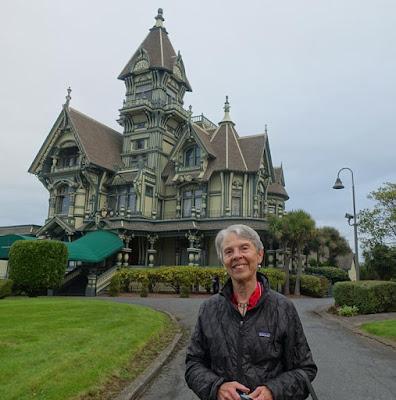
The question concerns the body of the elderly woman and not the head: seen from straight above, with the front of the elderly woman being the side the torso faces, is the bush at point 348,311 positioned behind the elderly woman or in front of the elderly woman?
behind

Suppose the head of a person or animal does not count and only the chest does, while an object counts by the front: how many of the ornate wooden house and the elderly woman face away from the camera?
0

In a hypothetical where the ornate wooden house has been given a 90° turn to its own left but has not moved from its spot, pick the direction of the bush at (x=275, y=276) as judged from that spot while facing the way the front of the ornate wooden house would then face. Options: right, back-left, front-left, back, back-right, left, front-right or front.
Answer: front

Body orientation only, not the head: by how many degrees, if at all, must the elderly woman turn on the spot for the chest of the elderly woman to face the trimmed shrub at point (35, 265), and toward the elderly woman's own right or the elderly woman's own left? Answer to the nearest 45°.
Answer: approximately 135° to the elderly woman's own right

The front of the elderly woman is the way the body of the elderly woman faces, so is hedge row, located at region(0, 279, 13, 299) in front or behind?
behind

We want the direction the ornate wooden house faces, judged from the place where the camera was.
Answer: facing the viewer and to the left of the viewer

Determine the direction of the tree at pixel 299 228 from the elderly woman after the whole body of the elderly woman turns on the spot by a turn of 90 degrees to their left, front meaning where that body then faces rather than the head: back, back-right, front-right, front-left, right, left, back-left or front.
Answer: left

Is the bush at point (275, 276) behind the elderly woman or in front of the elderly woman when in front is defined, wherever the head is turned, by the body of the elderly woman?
behind

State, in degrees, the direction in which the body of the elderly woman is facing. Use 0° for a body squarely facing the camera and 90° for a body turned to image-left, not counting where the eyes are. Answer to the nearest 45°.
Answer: approximately 0°

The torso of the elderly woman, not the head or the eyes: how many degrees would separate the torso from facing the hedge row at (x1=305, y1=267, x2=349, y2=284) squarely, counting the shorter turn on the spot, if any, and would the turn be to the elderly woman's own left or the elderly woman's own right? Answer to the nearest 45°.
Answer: approximately 180°
